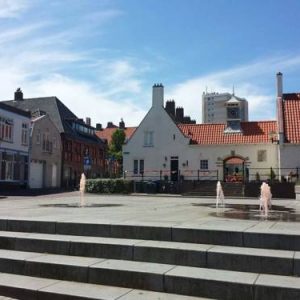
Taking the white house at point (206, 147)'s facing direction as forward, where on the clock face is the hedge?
The hedge is roughly at 1 o'clock from the white house.

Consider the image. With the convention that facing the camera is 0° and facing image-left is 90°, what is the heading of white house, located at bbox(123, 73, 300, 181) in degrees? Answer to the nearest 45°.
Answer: approximately 0°

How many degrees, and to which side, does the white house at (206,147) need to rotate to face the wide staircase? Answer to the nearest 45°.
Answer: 0° — it already faces it
